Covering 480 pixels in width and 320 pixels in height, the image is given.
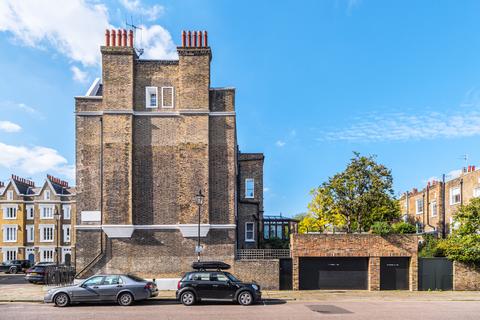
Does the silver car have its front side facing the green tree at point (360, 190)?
no

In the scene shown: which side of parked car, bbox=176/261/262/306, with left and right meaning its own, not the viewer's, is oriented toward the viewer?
right

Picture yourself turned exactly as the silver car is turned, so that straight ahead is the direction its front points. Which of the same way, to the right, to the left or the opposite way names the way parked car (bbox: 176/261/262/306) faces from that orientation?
the opposite way

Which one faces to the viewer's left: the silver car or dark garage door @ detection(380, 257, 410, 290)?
the silver car

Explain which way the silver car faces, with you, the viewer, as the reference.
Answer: facing to the left of the viewer

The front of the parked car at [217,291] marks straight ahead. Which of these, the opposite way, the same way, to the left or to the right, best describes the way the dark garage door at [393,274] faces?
to the right

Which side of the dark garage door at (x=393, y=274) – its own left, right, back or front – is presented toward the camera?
front

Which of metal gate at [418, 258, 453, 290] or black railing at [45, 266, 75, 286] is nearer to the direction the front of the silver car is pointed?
the black railing

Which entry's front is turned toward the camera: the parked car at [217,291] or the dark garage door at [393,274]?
the dark garage door

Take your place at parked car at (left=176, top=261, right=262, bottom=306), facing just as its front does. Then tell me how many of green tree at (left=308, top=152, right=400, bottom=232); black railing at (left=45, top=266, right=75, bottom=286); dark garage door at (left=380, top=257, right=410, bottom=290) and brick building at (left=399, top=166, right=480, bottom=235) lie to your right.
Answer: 0
